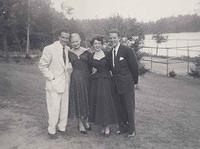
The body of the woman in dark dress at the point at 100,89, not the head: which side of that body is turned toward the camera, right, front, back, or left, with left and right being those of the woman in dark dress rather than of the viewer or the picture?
front

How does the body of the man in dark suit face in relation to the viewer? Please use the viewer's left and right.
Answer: facing the viewer and to the left of the viewer

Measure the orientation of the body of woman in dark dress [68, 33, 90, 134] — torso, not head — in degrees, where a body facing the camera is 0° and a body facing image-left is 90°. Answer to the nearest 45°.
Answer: approximately 0°

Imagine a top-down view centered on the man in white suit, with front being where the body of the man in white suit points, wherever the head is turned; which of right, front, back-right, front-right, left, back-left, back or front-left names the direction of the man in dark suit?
front-left

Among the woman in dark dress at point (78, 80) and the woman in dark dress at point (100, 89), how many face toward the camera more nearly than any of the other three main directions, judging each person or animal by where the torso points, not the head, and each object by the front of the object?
2

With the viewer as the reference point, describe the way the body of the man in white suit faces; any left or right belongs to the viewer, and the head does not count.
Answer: facing the viewer and to the right of the viewer
